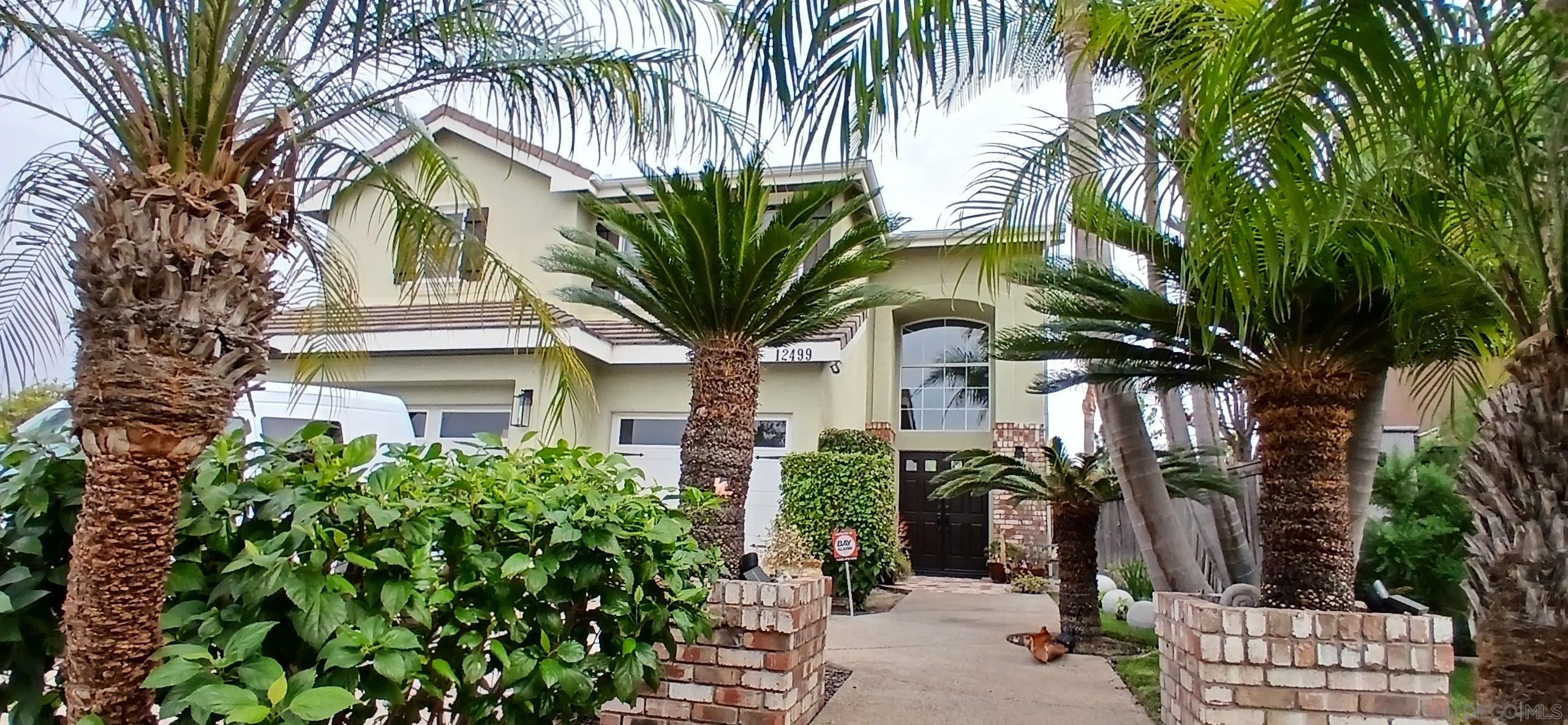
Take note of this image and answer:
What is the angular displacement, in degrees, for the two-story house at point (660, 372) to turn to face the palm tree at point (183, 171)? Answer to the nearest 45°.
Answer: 0° — it already faces it

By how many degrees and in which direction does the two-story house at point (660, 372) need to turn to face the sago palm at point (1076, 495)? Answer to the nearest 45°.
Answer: approximately 45° to its left

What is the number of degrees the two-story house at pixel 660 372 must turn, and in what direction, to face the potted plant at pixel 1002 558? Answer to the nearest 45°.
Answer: approximately 90° to its left

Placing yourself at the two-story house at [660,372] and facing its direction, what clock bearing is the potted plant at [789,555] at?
The potted plant is roughly at 11 o'clock from the two-story house.

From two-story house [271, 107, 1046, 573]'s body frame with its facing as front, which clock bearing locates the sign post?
The sign post is roughly at 11 o'clock from the two-story house.

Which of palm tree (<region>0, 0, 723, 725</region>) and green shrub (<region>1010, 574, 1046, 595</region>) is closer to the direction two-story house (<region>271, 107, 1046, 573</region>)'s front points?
the palm tree

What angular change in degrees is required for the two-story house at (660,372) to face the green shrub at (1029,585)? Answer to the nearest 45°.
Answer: approximately 90° to its left

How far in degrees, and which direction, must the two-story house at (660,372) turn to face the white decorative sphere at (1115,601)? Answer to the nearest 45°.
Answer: approximately 45° to its left

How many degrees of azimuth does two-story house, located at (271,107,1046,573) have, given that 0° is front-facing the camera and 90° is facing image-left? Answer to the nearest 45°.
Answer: approximately 0°

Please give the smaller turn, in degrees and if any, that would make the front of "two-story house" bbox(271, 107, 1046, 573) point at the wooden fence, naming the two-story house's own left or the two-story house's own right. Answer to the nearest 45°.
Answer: approximately 45° to the two-story house's own left
